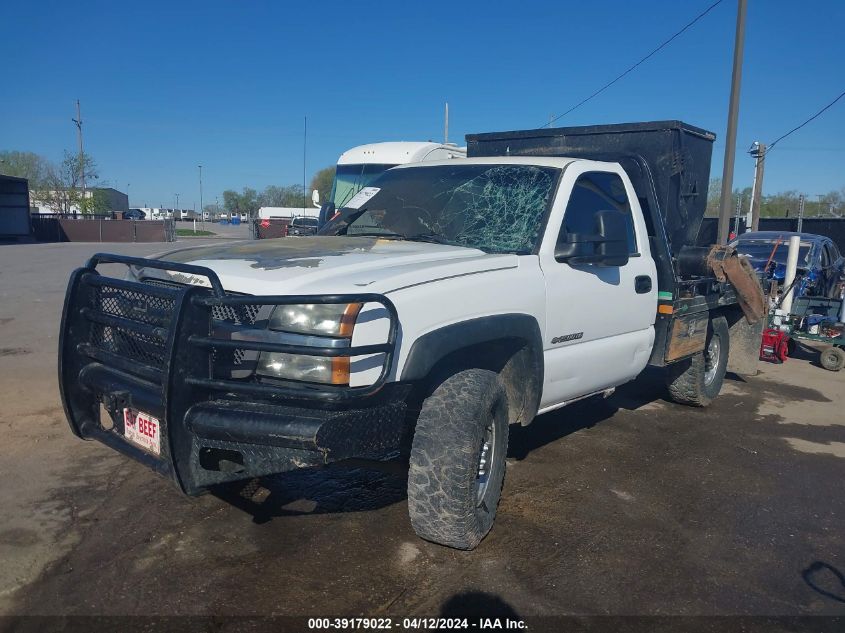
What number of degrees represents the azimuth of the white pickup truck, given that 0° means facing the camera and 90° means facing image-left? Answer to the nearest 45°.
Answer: approximately 45°

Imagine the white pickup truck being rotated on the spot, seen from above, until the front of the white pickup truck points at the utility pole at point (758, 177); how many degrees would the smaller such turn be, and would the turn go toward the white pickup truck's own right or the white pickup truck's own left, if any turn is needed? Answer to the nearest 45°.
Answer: approximately 180°

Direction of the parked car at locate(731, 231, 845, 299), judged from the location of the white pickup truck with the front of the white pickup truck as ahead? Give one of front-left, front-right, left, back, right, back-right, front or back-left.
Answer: back
